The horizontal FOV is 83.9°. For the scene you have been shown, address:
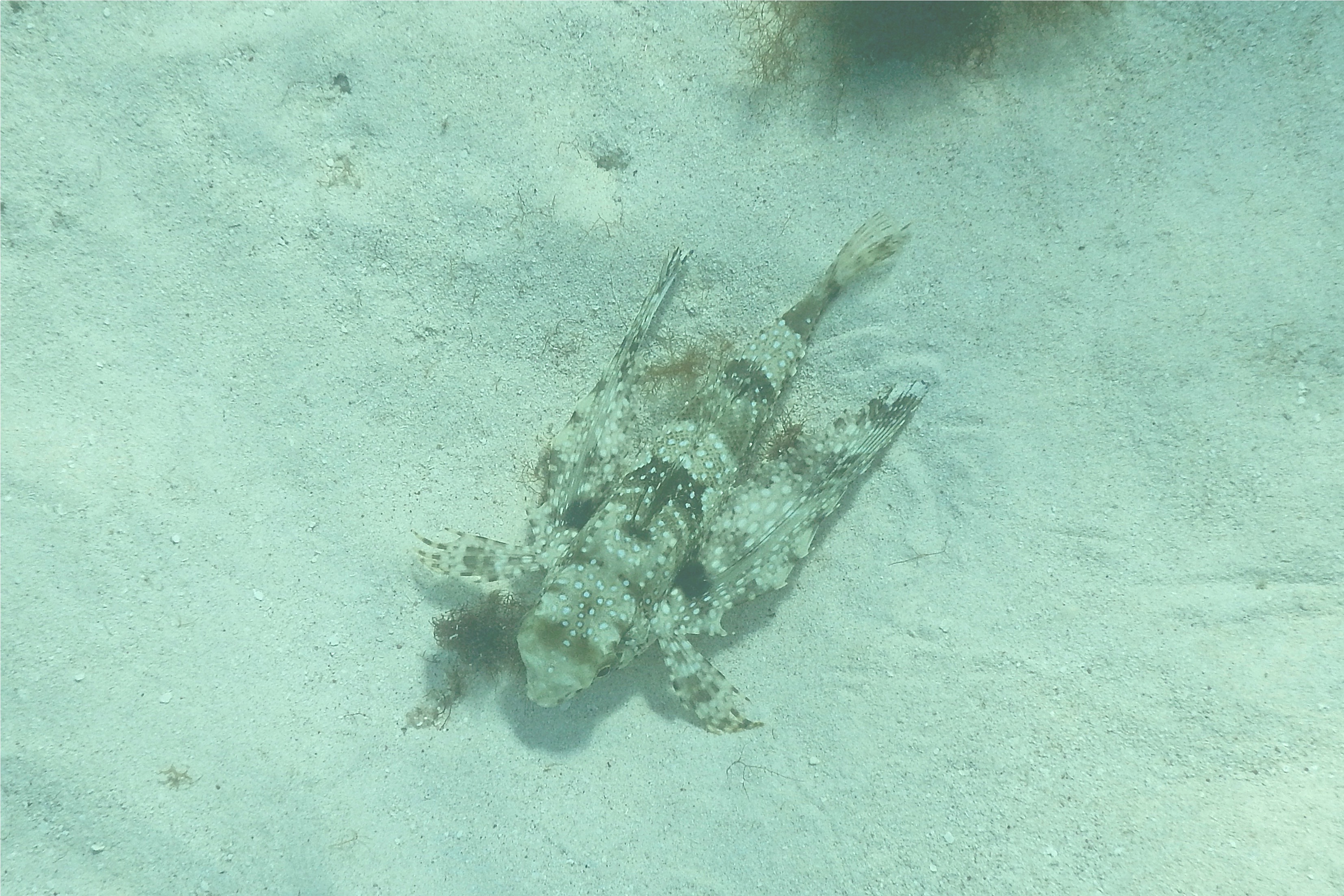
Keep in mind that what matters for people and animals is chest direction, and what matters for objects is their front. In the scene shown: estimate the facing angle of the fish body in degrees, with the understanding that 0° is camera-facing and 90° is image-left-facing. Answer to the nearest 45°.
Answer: approximately 45°
